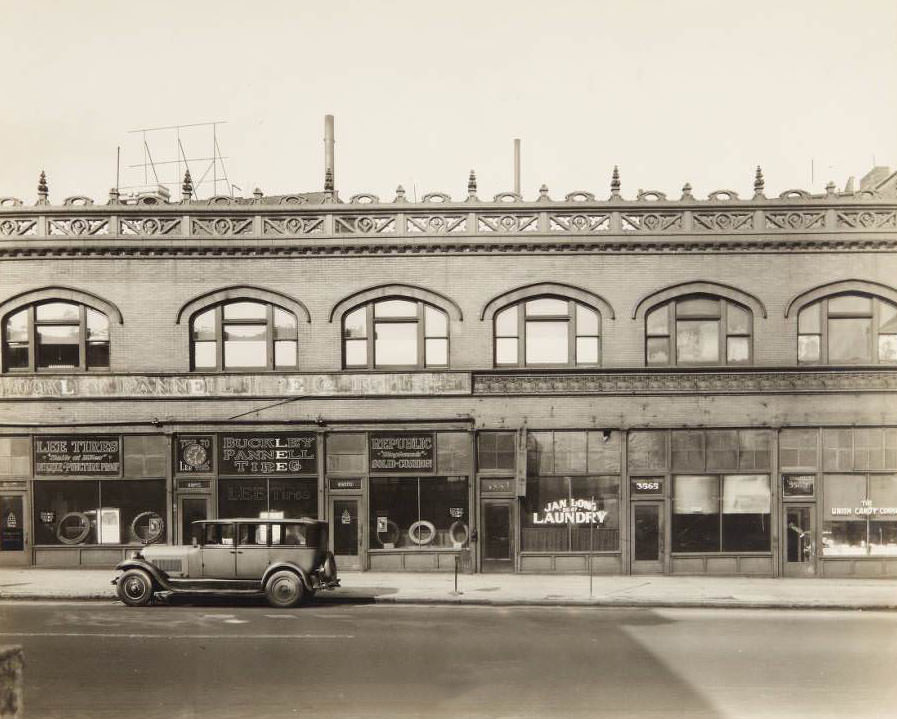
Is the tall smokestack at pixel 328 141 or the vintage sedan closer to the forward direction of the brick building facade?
the vintage sedan

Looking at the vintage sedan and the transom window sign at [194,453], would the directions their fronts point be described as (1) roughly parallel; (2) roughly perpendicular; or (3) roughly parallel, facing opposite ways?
roughly perpendicular

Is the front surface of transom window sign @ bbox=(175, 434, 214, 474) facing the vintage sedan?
yes

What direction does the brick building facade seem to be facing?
toward the camera

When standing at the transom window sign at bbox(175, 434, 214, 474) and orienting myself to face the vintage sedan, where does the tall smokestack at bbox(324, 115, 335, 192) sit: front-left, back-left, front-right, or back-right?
back-left

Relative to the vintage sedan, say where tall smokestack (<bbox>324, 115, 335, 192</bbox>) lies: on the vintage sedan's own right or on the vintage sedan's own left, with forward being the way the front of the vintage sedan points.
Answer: on the vintage sedan's own right

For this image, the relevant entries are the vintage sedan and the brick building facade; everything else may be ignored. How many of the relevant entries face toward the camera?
1

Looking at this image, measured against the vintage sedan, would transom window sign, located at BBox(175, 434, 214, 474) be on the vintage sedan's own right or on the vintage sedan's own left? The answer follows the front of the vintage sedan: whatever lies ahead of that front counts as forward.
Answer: on the vintage sedan's own right

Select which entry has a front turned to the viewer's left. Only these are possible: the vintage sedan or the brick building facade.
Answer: the vintage sedan

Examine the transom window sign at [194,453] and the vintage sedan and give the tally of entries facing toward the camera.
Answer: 1

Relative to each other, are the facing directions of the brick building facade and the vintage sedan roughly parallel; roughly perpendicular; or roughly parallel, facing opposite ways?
roughly perpendicular

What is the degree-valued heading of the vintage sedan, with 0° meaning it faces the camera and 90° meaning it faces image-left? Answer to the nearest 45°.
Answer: approximately 90°
